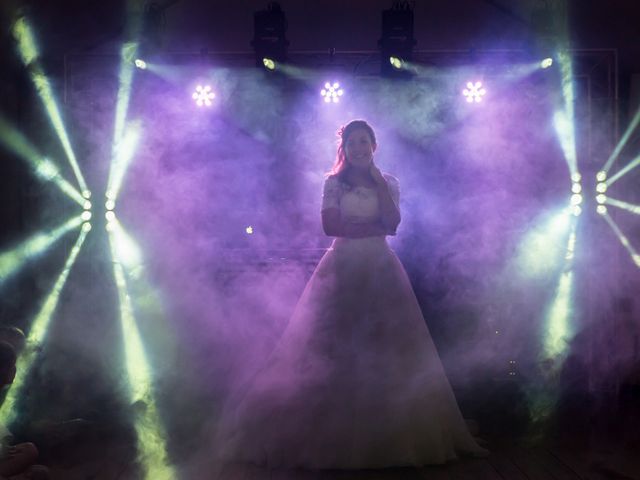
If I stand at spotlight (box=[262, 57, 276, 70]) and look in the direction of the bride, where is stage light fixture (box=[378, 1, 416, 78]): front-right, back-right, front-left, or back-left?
front-left

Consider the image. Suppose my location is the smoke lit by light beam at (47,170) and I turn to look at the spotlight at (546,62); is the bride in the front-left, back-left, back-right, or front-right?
front-right

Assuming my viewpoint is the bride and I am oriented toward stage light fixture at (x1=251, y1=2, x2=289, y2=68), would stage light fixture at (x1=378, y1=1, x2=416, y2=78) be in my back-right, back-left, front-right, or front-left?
front-right

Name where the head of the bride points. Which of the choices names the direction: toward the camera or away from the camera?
toward the camera

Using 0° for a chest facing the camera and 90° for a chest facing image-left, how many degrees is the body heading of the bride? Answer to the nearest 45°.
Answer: approximately 0°

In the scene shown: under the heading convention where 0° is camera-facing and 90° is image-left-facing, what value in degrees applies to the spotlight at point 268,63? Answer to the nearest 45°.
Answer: approximately 315°

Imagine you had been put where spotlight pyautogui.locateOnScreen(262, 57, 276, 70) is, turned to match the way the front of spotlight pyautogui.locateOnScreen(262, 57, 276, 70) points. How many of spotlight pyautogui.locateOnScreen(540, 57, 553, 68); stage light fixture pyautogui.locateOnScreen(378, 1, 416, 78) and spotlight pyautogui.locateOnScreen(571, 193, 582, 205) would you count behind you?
0

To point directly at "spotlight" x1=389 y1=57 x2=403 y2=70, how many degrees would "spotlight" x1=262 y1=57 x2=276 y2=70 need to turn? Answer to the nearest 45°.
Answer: approximately 45° to its left

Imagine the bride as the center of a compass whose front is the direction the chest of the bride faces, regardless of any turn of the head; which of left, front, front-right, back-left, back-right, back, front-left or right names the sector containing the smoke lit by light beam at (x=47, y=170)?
back-right

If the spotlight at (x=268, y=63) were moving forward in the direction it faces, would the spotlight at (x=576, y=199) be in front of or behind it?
in front

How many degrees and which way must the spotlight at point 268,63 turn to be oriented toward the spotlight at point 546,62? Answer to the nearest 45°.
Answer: approximately 45° to its left

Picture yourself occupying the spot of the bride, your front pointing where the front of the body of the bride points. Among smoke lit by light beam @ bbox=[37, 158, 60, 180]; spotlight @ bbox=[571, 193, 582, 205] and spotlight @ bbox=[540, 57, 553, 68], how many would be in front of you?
0

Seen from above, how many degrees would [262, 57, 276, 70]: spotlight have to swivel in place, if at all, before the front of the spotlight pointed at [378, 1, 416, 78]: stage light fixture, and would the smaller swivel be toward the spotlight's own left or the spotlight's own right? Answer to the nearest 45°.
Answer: approximately 45° to the spotlight's own left

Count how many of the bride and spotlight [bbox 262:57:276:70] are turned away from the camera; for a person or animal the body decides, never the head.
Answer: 0

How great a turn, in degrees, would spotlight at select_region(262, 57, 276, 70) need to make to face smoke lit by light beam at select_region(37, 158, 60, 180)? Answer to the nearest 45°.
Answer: approximately 135° to its right
